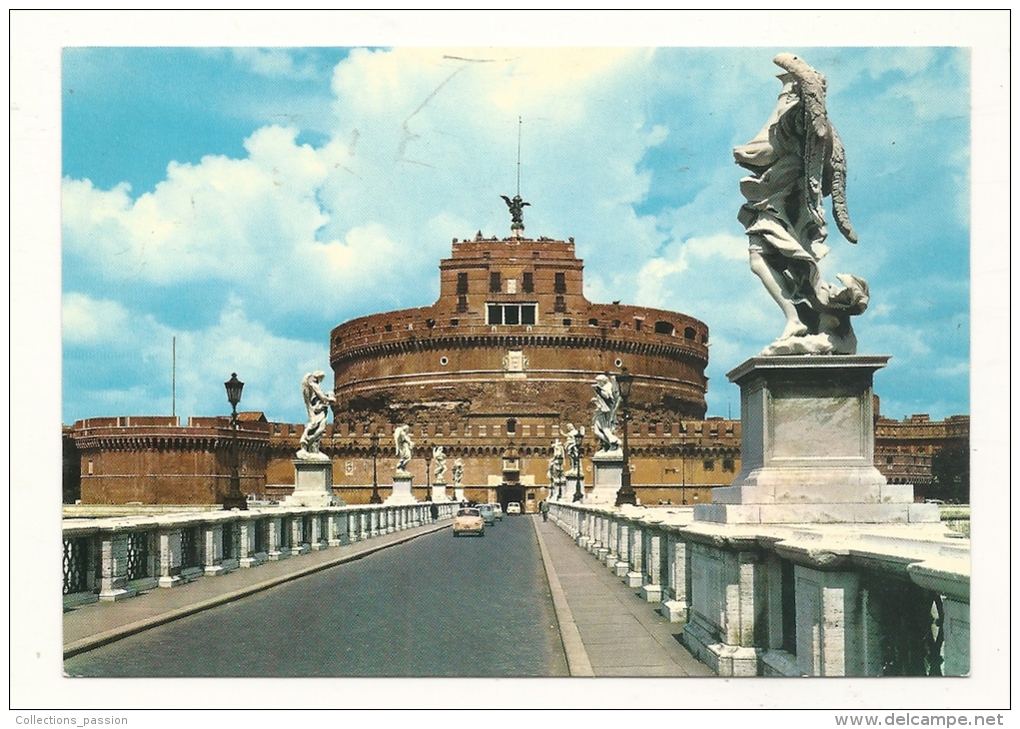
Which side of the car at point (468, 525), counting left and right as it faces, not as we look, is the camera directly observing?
front
